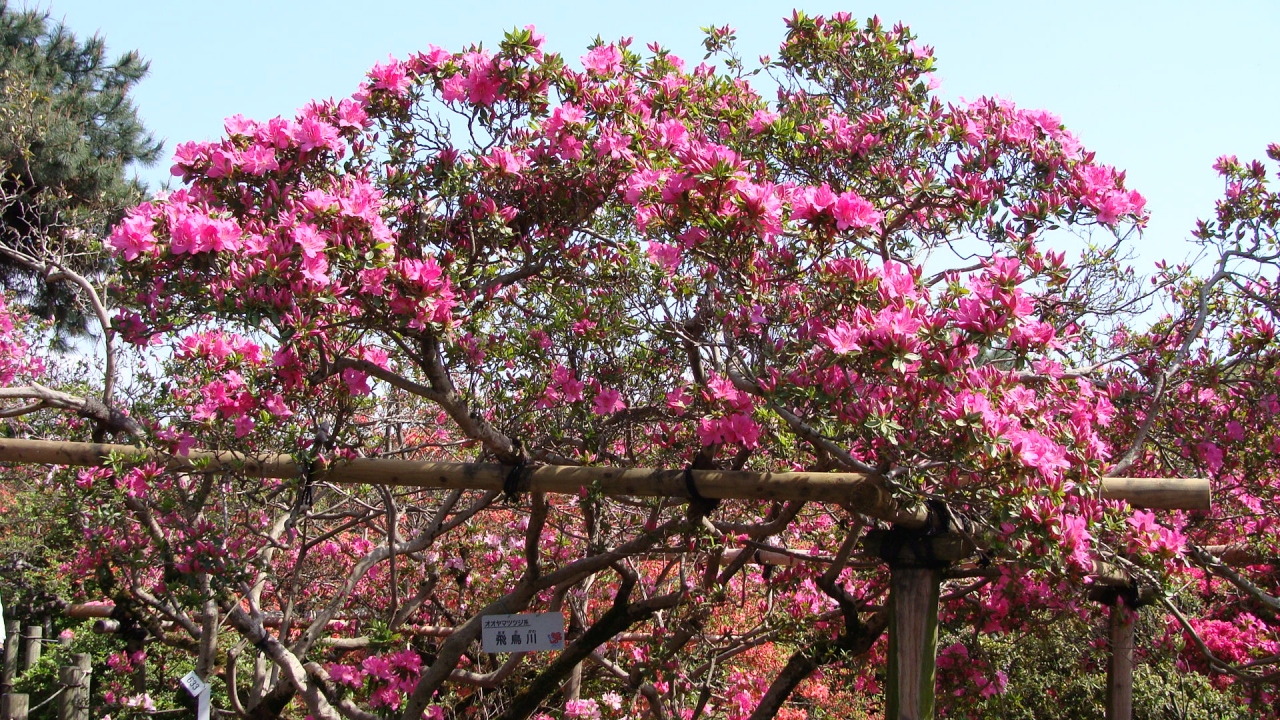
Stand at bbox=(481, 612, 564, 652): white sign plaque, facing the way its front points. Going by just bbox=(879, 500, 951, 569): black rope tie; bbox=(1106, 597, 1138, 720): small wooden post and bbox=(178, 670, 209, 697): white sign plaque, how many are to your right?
1

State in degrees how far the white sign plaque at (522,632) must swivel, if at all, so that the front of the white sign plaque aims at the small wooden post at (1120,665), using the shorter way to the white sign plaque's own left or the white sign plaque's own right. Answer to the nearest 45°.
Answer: approximately 90° to the white sign plaque's own left

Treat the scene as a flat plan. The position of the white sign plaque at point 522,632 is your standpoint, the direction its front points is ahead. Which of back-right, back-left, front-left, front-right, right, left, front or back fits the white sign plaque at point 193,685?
right

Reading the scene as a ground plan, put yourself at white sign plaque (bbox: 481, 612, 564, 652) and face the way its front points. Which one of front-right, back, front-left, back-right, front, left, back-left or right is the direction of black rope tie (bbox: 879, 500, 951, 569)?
front-left

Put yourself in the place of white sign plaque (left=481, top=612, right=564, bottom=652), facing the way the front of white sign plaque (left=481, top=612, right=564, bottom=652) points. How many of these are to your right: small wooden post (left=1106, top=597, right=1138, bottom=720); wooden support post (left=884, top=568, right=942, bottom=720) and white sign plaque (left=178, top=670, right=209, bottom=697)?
1

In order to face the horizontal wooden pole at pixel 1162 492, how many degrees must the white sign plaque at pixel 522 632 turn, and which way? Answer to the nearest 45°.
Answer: approximately 45° to its left

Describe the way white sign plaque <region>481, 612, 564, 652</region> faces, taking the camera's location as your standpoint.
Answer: facing the viewer

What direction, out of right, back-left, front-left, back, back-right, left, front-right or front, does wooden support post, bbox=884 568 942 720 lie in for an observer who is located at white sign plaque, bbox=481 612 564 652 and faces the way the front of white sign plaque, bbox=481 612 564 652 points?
front-left
